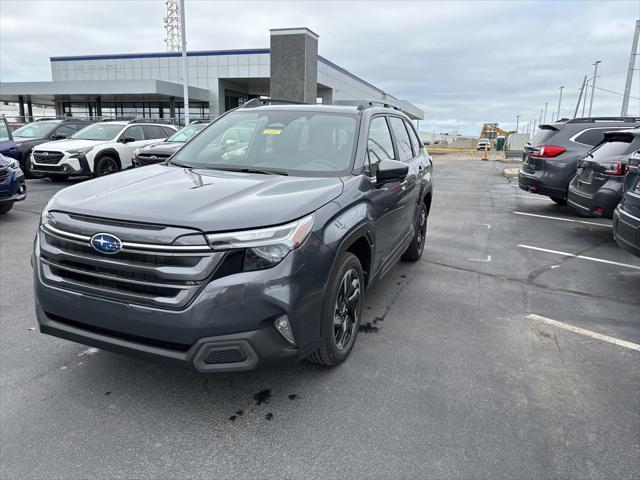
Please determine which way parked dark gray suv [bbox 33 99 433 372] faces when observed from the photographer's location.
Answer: facing the viewer and to the left of the viewer

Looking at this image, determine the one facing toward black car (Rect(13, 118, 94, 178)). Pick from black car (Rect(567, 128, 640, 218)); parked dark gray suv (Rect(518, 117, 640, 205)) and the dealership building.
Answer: the dealership building

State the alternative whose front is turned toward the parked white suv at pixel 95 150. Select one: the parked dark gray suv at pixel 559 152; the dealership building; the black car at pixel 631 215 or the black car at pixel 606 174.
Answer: the dealership building

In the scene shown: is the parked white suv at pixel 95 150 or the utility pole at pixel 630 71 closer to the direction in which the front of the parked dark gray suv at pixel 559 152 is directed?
the utility pole

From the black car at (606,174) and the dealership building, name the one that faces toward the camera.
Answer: the dealership building

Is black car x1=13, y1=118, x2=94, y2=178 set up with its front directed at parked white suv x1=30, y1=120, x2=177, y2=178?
no

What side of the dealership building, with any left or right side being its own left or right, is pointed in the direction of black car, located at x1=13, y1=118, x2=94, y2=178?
front

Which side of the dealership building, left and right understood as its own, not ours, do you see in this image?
front

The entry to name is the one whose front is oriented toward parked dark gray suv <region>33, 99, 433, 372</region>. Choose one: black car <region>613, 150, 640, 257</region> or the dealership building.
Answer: the dealership building

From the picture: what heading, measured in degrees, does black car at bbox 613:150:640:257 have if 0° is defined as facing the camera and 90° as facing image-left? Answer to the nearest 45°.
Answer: approximately 225°

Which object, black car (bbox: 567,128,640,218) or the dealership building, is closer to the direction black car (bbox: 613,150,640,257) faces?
the black car

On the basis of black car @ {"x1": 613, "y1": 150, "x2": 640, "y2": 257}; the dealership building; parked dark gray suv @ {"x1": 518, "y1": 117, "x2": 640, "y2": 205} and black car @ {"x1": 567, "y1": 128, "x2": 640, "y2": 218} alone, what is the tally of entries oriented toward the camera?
1

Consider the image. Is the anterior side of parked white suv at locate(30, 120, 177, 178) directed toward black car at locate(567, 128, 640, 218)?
no

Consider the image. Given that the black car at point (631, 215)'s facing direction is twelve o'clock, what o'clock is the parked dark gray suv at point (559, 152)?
The parked dark gray suv is roughly at 10 o'clock from the black car.

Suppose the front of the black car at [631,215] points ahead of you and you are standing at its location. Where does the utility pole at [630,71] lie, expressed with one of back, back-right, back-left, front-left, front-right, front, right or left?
front-left

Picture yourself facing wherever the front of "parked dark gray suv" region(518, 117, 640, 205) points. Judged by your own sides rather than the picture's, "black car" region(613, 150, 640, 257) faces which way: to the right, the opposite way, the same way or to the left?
the same way

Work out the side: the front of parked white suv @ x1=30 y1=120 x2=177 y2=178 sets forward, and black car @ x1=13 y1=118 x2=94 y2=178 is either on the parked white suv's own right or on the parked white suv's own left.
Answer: on the parked white suv's own right

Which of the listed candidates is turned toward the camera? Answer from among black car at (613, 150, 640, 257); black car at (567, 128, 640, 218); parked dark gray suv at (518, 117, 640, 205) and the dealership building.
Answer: the dealership building

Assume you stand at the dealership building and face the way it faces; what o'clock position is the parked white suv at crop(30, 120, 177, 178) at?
The parked white suv is roughly at 12 o'clock from the dealership building.

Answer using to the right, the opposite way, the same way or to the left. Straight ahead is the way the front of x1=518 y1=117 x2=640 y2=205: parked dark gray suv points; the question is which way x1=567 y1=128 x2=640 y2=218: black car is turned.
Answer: the same way
